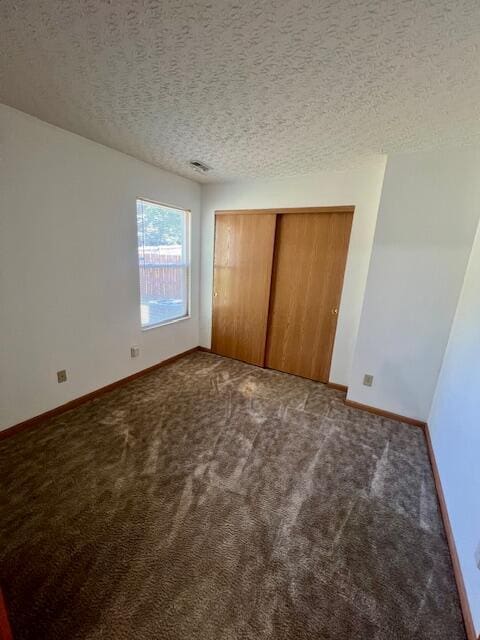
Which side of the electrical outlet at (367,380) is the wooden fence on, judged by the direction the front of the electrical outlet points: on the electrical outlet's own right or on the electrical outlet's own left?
on the electrical outlet's own right

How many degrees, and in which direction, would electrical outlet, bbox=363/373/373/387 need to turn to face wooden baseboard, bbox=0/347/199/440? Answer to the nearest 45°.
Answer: approximately 45° to its right

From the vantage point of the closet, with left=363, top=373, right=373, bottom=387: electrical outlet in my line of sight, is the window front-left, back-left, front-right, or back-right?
back-right

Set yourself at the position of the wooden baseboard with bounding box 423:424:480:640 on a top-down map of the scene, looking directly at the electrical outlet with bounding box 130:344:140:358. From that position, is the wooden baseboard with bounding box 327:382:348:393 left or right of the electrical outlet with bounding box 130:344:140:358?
right
